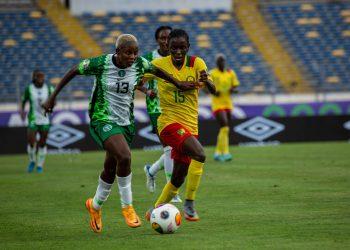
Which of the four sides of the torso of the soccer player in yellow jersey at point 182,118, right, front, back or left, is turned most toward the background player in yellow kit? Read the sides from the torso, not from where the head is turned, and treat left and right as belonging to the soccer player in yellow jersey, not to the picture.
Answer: back

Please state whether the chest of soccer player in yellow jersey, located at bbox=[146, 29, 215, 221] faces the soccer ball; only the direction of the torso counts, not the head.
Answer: yes

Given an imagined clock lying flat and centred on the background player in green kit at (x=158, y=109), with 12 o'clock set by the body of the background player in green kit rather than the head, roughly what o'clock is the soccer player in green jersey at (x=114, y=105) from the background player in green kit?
The soccer player in green jersey is roughly at 2 o'clock from the background player in green kit.

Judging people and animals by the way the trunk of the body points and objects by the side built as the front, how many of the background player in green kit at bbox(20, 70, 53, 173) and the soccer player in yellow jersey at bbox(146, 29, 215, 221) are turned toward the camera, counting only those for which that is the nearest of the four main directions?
2

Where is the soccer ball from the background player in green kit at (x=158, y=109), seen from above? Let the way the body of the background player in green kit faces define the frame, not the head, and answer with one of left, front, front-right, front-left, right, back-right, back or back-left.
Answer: front-right

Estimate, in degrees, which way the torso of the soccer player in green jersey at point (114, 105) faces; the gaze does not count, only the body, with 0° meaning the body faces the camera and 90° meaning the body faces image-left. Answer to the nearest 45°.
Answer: approximately 315°

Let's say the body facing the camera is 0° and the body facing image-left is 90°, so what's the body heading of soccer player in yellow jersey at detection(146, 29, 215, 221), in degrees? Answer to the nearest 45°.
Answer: approximately 0°

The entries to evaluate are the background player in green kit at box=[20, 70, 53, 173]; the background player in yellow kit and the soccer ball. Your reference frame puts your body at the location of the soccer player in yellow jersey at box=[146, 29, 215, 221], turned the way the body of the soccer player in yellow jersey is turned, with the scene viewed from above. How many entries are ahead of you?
1

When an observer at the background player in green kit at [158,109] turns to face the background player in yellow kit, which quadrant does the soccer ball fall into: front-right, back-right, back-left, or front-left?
back-right

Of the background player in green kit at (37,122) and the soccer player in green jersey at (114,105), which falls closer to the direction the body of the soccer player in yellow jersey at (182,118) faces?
the soccer player in green jersey
